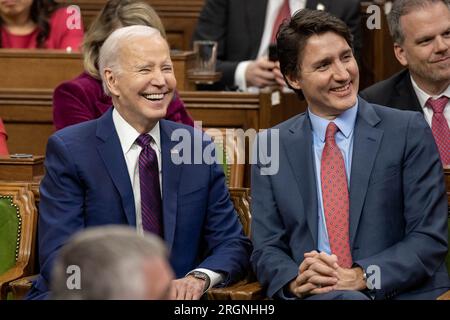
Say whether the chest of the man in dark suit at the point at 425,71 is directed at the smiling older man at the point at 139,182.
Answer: no

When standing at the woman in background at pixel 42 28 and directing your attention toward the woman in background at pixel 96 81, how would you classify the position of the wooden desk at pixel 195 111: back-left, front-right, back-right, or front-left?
front-left

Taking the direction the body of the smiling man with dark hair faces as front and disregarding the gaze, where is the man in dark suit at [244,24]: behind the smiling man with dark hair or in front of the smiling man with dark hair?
behind

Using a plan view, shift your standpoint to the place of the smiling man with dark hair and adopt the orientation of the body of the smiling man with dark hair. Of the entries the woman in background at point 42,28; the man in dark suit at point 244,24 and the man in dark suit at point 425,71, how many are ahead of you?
0

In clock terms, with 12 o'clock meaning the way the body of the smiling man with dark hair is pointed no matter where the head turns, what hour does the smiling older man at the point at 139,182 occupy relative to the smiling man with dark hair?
The smiling older man is roughly at 3 o'clock from the smiling man with dark hair.

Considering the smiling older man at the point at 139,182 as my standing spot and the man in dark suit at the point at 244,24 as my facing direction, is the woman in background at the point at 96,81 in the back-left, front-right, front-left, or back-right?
front-left

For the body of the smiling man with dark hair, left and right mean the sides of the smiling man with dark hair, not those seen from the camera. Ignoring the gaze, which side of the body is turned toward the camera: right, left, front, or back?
front

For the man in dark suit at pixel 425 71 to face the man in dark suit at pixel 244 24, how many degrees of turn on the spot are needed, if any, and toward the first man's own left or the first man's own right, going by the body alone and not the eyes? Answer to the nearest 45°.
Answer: approximately 180°

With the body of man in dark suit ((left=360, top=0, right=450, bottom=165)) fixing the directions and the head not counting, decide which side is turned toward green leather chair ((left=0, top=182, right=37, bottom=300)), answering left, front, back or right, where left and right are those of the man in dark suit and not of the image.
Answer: right

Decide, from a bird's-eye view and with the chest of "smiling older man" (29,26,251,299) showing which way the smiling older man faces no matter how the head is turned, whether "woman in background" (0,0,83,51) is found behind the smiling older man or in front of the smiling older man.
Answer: behind

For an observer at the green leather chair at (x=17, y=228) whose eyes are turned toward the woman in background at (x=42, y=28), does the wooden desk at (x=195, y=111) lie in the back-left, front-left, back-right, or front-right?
front-right

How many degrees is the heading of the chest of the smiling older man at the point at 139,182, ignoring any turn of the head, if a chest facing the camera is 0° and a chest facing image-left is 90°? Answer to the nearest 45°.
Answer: approximately 315°

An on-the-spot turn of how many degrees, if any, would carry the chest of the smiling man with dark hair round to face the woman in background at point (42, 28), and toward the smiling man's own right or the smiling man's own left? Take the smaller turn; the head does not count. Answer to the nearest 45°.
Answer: approximately 135° to the smiling man's own right

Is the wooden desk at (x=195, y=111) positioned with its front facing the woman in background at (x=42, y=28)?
no

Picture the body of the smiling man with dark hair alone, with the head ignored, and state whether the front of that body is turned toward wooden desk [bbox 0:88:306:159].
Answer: no

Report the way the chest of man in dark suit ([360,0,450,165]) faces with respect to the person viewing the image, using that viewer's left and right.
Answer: facing the viewer and to the right of the viewer
